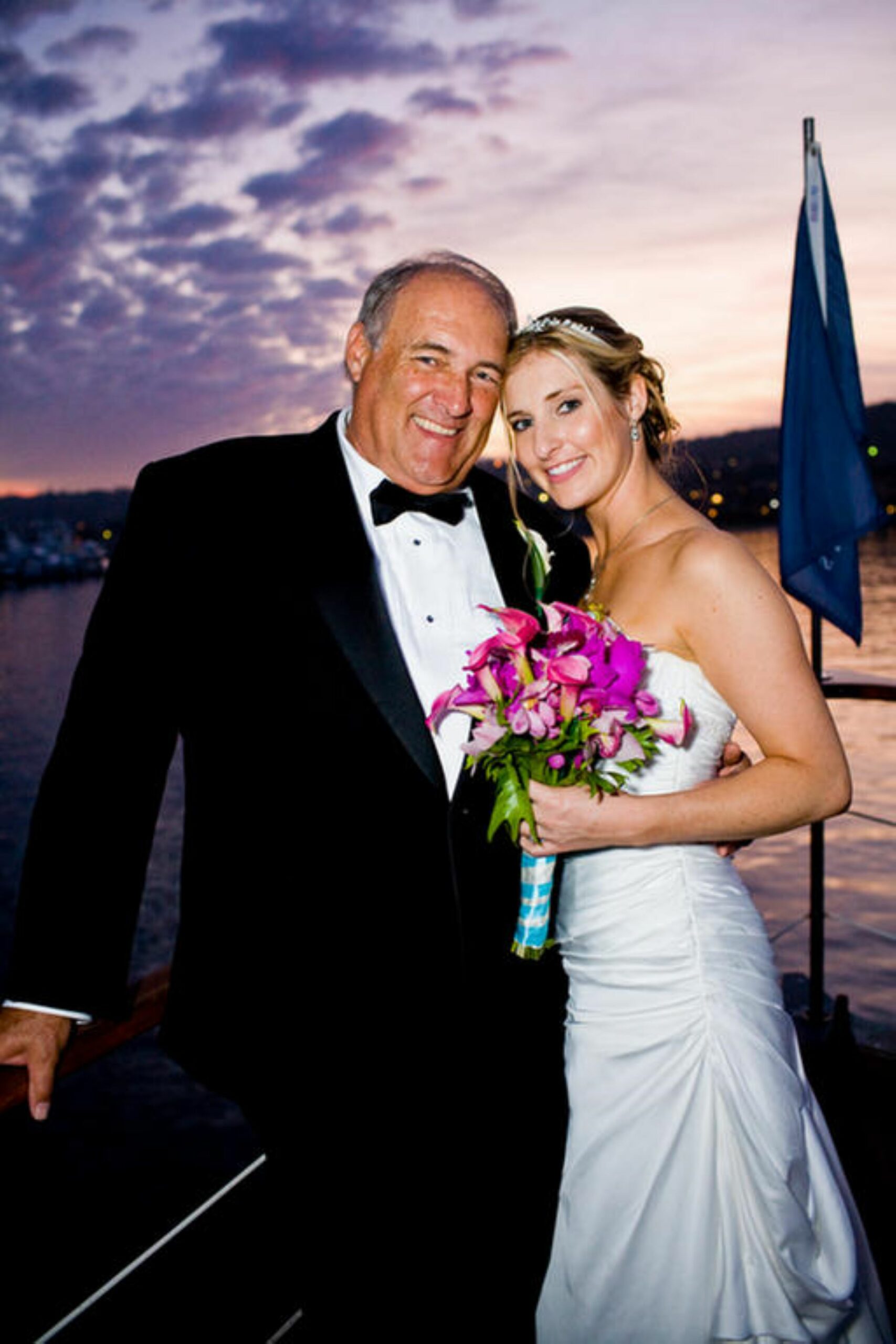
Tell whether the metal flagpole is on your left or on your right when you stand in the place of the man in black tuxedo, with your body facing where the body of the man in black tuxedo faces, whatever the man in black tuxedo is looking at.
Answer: on your left

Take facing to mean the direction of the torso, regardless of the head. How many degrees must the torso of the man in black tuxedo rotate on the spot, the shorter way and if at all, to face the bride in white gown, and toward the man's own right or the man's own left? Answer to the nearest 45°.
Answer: approximately 45° to the man's own left

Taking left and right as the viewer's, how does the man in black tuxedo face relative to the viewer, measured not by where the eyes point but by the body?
facing the viewer and to the right of the viewer

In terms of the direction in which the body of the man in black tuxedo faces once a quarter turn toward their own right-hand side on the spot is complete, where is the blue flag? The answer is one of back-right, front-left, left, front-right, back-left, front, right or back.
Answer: back

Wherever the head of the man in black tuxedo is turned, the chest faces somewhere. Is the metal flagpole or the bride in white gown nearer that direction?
the bride in white gown

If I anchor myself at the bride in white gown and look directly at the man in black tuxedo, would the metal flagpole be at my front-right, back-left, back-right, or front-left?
back-right
